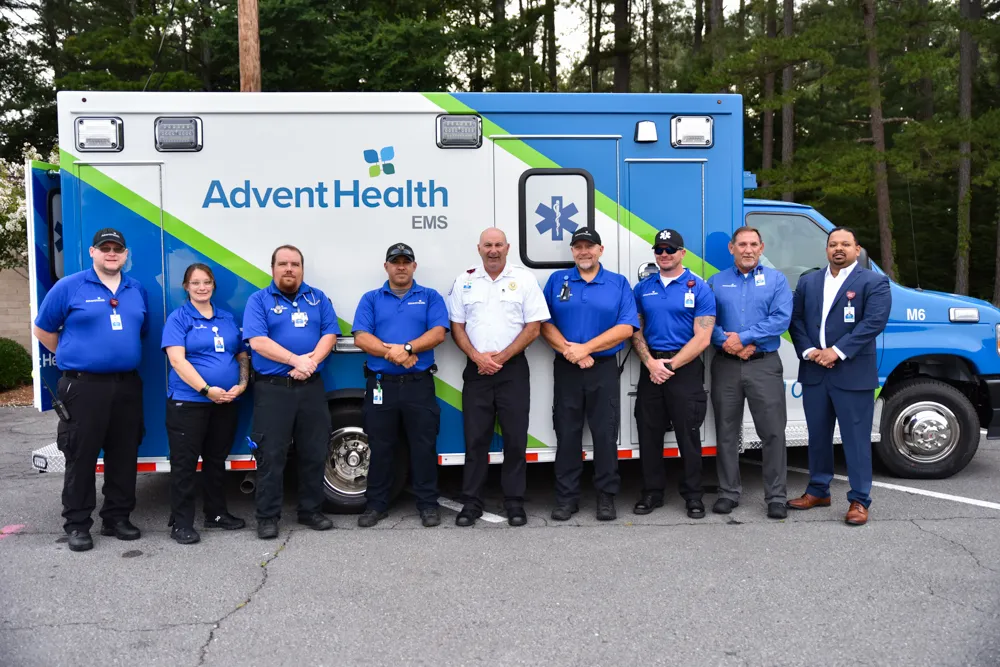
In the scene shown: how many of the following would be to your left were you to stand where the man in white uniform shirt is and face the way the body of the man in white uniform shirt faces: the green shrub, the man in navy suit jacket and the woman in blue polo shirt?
1

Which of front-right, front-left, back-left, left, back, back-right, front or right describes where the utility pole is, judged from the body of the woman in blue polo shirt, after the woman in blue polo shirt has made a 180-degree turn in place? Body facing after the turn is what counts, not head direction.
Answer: front-right

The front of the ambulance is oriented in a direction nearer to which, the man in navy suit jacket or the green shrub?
the man in navy suit jacket

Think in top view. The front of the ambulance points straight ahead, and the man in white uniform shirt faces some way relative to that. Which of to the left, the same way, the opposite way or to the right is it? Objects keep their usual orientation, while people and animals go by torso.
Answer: to the right

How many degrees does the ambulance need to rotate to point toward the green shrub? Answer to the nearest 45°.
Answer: approximately 135° to its left

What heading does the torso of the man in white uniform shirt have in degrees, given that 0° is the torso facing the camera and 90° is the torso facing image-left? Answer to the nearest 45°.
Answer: approximately 0°

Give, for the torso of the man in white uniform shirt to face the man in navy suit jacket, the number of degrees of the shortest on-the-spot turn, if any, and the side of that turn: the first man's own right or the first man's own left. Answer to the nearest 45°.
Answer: approximately 90° to the first man's own left

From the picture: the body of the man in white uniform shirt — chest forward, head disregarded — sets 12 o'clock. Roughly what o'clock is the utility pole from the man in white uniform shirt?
The utility pole is roughly at 5 o'clock from the man in white uniform shirt.

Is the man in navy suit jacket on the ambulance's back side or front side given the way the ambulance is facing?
on the front side

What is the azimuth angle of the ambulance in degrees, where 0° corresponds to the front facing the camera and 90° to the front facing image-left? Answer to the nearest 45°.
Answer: approximately 270°
